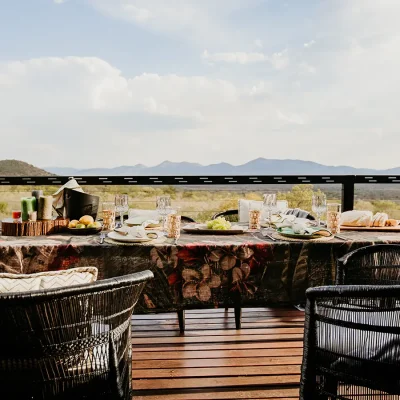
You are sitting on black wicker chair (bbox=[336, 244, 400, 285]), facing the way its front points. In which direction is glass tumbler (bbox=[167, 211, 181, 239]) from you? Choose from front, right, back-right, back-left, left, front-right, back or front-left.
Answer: left

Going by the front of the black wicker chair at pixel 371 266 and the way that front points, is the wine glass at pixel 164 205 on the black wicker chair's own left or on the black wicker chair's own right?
on the black wicker chair's own left

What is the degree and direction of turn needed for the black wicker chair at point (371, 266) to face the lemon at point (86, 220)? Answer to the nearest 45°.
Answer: approximately 90° to its left

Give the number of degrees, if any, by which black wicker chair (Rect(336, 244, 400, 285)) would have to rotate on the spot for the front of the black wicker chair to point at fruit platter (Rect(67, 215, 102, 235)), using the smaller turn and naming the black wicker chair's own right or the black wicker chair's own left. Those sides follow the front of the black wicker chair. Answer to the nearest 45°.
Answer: approximately 90° to the black wicker chair's own left

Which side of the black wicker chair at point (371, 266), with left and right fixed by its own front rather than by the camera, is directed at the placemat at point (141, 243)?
left

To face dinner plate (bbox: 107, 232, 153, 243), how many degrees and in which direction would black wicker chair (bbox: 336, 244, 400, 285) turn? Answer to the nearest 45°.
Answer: approximately 90° to its left

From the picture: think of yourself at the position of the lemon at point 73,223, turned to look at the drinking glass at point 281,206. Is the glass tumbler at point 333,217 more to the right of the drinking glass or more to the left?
right

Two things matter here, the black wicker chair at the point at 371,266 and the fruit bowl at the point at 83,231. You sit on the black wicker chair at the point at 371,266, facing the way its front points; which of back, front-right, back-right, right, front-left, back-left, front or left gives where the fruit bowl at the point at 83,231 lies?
left

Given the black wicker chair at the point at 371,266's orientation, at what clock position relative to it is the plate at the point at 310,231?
The plate is roughly at 11 o'clock from the black wicker chair.

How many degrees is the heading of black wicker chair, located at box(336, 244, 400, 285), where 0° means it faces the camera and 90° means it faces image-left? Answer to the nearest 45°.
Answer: approximately 180°
